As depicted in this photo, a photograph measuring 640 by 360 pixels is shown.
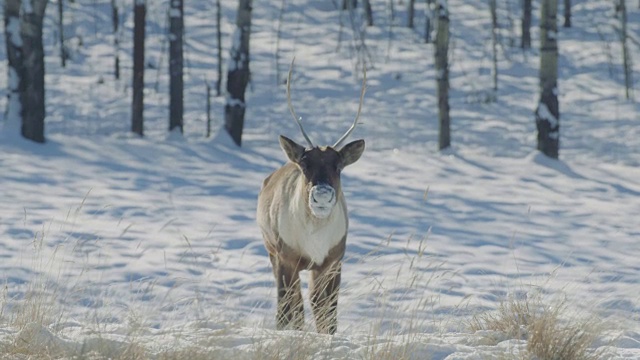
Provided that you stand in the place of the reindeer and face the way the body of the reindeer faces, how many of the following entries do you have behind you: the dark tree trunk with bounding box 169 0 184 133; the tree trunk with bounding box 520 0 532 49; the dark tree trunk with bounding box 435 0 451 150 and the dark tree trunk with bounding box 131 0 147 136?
4

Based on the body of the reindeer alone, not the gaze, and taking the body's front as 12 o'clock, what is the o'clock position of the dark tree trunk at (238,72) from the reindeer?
The dark tree trunk is roughly at 6 o'clock from the reindeer.

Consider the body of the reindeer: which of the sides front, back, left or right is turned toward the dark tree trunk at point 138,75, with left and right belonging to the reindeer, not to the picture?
back

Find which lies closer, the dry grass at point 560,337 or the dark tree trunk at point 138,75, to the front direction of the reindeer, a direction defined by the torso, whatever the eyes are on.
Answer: the dry grass

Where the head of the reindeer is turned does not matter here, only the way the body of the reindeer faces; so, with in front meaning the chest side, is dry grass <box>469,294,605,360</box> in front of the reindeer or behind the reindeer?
in front

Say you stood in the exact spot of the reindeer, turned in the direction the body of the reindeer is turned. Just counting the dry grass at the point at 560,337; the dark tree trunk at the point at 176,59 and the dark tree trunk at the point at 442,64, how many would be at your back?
2

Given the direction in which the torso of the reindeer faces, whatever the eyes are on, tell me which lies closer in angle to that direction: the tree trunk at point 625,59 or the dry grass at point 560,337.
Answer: the dry grass

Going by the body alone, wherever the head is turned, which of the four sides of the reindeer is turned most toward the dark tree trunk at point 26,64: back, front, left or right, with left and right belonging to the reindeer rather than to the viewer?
back

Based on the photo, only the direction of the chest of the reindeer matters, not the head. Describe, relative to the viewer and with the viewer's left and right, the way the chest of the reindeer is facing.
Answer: facing the viewer

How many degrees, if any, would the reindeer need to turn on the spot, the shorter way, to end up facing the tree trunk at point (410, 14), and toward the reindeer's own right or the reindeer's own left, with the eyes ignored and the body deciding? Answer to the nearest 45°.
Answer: approximately 180°

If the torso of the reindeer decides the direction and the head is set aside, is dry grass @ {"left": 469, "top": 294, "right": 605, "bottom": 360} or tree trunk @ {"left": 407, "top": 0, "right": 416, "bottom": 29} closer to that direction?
the dry grass

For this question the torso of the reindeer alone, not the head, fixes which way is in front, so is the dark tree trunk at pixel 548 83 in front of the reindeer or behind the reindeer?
behind

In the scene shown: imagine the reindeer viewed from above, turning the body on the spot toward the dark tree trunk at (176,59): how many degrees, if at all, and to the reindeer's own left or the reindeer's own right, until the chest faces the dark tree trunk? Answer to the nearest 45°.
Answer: approximately 180°

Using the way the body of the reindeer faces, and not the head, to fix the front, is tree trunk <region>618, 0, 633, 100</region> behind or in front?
behind
